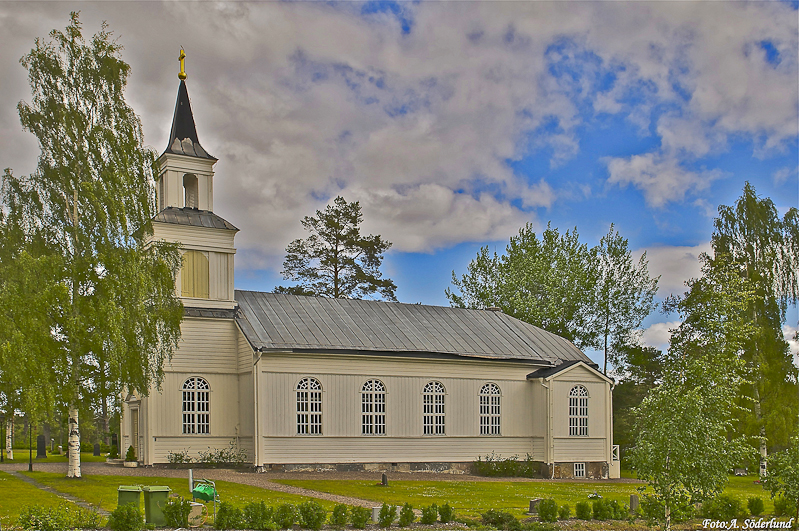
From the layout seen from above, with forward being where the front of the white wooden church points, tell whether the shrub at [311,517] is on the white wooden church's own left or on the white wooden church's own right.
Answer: on the white wooden church's own left

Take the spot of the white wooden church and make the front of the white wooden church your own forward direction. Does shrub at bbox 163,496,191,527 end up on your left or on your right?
on your left

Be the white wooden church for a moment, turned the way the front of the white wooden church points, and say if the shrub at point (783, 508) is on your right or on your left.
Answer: on your left

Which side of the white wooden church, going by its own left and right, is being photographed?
left

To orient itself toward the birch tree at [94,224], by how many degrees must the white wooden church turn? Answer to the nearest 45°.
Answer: approximately 45° to its left

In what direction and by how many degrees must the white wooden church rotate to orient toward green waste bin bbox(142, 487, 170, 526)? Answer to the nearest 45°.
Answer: approximately 90° to its left

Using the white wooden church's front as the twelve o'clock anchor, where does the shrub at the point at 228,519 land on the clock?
The shrub is roughly at 9 o'clock from the white wooden church.

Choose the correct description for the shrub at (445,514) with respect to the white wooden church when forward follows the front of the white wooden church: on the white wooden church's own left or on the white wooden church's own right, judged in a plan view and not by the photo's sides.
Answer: on the white wooden church's own left

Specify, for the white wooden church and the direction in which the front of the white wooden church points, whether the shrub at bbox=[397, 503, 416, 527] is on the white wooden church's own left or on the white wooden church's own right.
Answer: on the white wooden church's own left

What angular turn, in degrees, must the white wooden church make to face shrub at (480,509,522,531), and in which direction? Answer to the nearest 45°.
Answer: approximately 90° to its left
